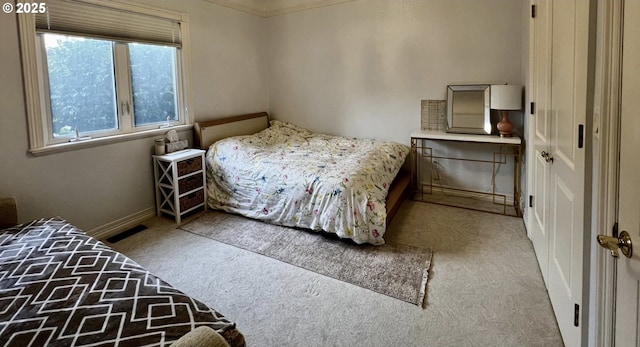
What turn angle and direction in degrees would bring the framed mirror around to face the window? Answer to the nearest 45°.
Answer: approximately 45° to its right

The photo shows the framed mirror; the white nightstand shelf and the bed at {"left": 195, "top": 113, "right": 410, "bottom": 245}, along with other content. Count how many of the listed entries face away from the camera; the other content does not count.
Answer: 0

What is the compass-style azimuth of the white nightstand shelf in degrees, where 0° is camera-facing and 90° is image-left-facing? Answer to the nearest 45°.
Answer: approximately 315°

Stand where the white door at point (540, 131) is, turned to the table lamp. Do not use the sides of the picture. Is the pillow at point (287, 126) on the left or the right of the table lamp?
left

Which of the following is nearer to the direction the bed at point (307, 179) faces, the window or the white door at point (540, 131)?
the white door

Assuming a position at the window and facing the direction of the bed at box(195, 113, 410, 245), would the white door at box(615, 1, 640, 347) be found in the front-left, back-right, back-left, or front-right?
front-right

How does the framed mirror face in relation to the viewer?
toward the camera

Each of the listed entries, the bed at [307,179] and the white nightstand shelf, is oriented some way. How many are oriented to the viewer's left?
0

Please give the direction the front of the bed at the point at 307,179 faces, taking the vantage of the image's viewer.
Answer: facing the viewer and to the right of the viewer

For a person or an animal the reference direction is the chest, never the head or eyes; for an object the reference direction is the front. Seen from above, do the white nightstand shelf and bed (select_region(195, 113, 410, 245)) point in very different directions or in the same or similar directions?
same or similar directions

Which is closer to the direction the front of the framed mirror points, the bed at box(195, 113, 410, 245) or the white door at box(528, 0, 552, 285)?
the white door

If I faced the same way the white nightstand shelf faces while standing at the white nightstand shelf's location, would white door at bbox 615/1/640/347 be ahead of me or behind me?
ahead
